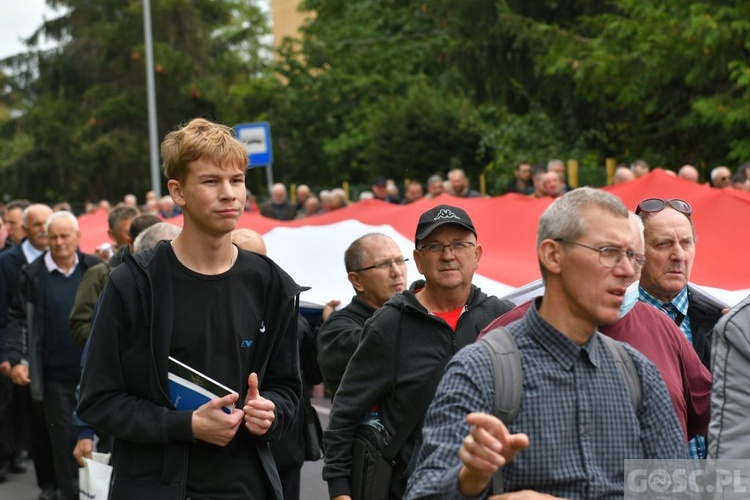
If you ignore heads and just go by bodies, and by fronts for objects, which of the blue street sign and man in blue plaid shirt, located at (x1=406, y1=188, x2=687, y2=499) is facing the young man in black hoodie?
the blue street sign

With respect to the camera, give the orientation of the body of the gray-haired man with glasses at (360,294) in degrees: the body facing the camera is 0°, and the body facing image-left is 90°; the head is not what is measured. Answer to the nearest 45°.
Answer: approximately 315°

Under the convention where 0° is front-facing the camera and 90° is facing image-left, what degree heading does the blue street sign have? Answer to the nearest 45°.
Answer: approximately 0°

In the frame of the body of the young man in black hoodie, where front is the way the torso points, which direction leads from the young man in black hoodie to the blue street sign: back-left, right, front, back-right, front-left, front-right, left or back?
back-left

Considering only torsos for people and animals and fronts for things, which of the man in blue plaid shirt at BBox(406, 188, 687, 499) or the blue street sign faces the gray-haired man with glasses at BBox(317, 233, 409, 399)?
the blue street sign

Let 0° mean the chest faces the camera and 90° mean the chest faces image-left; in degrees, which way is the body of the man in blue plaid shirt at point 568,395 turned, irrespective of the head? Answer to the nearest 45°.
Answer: approximately 315°
